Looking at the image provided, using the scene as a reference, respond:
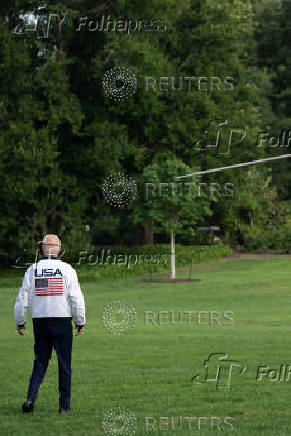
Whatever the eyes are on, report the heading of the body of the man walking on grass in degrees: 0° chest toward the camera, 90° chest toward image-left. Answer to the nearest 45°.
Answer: approximately 180°

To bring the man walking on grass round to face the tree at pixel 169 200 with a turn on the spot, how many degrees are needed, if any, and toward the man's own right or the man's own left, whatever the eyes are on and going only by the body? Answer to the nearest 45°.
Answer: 0° — they already face it
